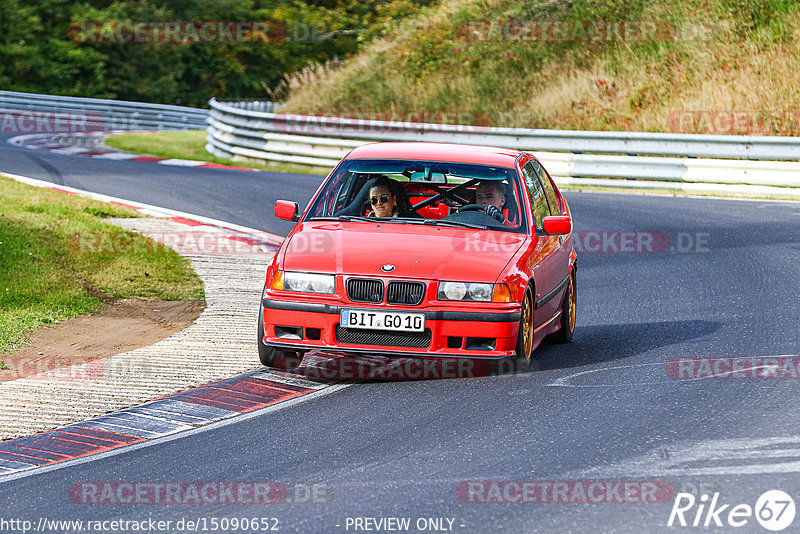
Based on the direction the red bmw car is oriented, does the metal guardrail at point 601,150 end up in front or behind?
behind

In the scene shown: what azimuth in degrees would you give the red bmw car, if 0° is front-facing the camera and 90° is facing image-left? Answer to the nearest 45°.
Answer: approximately 0°

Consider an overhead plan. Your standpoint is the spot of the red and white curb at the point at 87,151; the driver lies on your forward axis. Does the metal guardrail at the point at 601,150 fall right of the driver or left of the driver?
left
